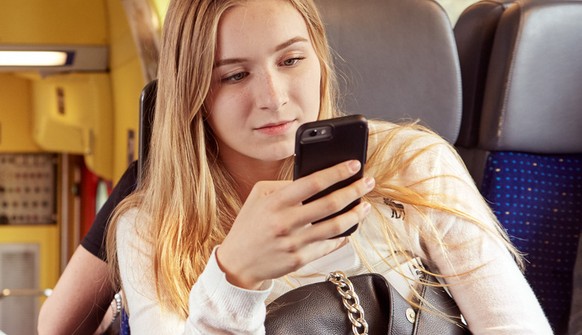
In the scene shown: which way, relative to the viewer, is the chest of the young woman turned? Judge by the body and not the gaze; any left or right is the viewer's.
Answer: facing the viewer

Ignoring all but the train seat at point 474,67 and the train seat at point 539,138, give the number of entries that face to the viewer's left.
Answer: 0

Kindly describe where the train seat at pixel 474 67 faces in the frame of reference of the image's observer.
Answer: facing the viewer and to the right of the viewer

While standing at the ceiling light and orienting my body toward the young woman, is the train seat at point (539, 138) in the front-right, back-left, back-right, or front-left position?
front-left

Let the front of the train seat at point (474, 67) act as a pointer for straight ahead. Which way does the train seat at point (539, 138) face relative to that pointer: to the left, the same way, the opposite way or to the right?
the same way

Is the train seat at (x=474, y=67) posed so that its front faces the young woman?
no

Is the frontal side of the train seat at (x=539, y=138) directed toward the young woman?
no
